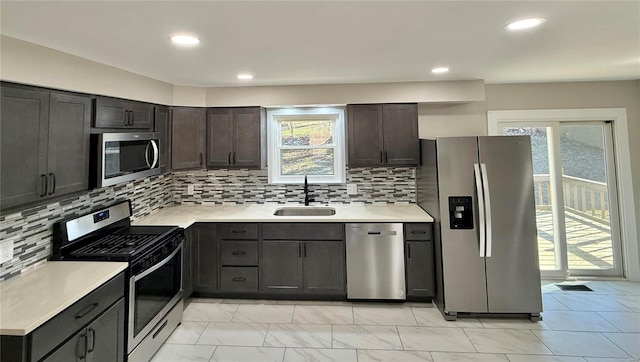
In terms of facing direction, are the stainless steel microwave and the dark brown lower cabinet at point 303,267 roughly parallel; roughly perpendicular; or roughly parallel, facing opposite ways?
roughly perpendicular

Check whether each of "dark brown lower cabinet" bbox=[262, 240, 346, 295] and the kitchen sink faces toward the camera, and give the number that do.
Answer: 2

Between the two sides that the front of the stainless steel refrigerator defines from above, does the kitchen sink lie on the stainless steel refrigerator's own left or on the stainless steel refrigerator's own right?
on the stainless steel refrigerator's own right

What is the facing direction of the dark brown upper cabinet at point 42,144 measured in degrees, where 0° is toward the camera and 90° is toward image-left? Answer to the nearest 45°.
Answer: approximately 315°

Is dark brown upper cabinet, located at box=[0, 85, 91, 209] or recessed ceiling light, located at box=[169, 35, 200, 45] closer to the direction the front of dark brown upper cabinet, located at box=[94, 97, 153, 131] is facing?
the recessed ceiling light

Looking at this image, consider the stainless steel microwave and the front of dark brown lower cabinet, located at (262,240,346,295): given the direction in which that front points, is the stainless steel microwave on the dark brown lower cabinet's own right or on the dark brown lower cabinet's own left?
on the dark brown lower cabinet's own right

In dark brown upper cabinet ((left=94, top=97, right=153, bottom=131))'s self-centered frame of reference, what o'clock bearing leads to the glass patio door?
The glass patio door is roughly at 11 o'clock from the dark brown upper cabinet.

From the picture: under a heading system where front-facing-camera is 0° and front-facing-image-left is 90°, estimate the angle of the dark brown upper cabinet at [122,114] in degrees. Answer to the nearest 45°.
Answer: approximately 315°

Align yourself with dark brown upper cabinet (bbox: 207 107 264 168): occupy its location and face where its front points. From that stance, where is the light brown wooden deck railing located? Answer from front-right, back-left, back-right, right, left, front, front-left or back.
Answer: left

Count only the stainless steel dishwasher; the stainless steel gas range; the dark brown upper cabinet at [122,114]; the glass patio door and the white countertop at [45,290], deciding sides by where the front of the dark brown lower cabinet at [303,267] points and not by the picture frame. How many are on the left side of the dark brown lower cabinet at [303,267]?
2

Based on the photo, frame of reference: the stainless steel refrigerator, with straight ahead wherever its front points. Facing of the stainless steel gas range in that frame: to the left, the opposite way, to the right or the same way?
to the left

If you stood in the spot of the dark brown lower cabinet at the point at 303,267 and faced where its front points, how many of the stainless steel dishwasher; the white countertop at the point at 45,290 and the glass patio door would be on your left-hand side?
2

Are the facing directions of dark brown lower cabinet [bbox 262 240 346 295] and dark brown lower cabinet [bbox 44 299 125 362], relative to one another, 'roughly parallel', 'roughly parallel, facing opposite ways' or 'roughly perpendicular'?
roughly perpendicular

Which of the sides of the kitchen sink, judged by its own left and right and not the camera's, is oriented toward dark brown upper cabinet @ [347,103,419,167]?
left
